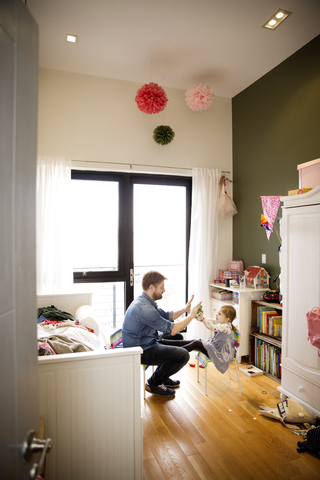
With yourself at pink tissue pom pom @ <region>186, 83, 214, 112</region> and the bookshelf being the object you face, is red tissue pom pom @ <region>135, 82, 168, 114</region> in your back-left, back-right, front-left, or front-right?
back-right

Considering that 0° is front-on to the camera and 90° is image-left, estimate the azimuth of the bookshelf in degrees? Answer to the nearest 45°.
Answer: approximately 45°

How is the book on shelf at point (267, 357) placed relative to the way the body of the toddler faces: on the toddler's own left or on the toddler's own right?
on the toddler's own right

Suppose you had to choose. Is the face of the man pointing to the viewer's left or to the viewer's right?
to the viewer's right

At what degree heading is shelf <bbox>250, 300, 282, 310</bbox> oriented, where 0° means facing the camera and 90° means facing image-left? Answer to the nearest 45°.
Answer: approximately 45°

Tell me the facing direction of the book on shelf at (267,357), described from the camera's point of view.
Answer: facing the viewer and to the left of the viewer

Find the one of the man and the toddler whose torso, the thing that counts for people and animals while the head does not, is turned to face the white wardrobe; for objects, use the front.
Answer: the man

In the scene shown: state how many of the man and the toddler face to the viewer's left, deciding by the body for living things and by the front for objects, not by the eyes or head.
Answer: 1

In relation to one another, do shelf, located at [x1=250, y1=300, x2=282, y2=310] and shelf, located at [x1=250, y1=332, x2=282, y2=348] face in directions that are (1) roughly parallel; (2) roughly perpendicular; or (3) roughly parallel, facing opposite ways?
roughly parallel

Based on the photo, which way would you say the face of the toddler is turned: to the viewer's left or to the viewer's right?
to the viewer's left

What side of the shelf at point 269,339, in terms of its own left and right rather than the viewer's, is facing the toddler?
front

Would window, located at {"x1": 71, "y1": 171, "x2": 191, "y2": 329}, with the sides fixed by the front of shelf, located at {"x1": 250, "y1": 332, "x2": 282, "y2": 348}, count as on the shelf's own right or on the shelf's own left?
on the shelf's own right

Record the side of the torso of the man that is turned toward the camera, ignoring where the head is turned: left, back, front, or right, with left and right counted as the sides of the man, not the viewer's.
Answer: right

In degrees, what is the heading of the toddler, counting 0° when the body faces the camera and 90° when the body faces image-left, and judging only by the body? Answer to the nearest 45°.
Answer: approximately 90°
